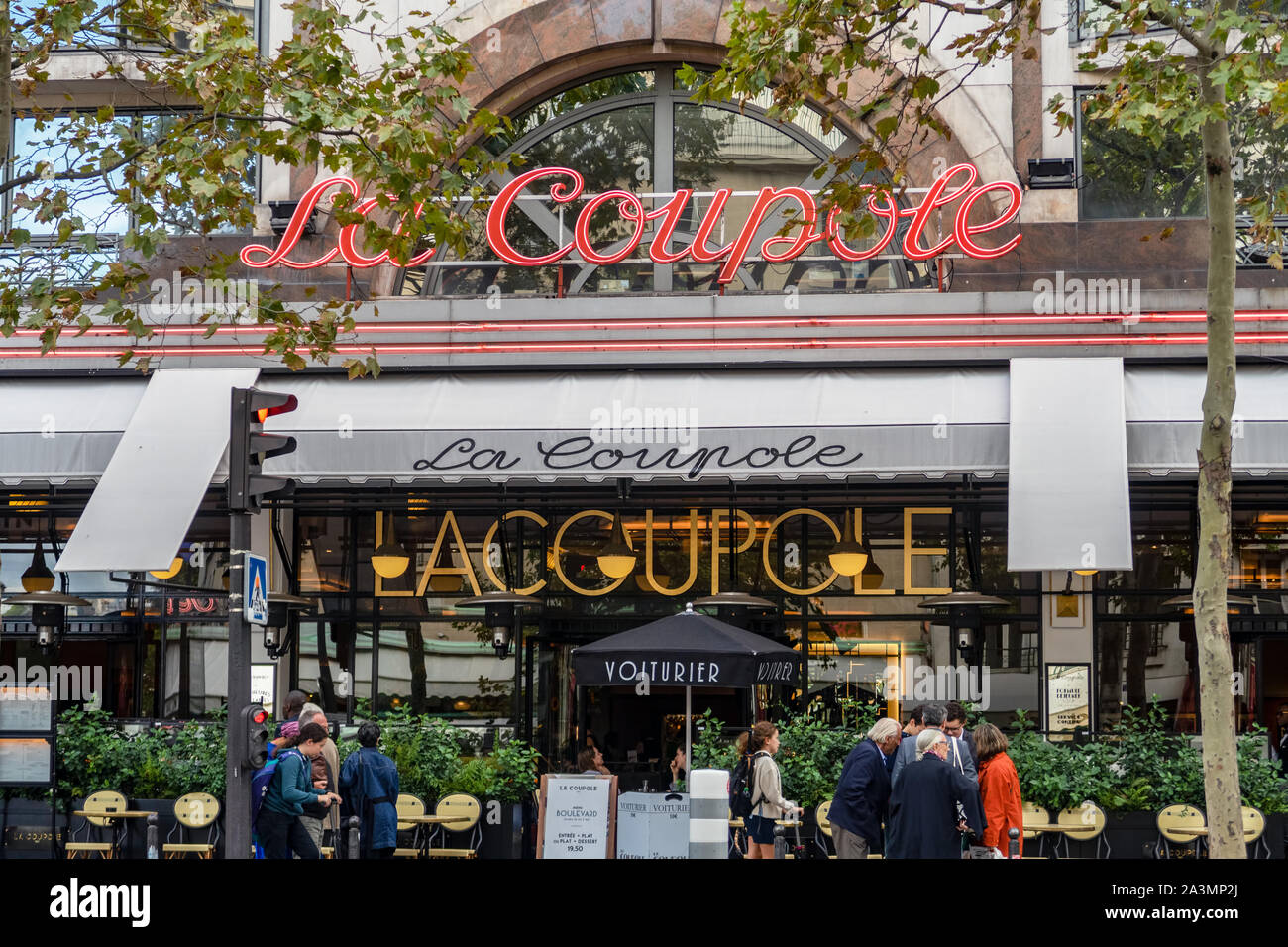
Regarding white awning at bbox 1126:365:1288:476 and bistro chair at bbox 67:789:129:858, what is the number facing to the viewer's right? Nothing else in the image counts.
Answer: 0

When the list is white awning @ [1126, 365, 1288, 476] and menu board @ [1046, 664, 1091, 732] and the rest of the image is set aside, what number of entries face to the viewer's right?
0

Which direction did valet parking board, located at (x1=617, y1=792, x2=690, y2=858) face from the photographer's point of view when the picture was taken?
facing the viewer

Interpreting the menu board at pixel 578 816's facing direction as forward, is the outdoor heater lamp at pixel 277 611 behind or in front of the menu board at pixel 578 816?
behind

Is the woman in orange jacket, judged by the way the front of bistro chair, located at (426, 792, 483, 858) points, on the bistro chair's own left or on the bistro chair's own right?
on the bistro chair's own left

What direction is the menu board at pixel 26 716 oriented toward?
toward the camera

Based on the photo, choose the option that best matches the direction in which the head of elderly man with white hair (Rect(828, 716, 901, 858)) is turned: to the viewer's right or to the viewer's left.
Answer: to the viewer's right

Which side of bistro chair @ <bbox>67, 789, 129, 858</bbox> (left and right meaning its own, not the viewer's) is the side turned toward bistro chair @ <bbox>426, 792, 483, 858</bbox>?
left

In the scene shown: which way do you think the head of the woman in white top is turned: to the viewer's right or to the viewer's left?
to the viewer's right

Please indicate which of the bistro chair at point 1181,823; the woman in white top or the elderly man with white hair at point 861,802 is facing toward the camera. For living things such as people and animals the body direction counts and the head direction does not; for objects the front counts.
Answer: the bistro chair

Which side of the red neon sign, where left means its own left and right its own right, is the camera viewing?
front

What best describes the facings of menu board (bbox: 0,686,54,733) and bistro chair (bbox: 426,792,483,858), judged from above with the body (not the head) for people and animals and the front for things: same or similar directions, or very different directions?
same or similar directions

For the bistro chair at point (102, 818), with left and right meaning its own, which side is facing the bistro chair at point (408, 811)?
left
